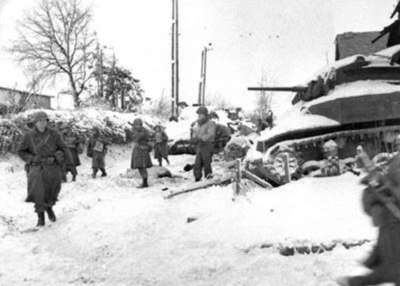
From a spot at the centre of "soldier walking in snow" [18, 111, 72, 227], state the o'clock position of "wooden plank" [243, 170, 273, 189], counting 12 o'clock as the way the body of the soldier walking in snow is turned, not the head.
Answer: The wooden plank is roughly at 9 o'clock from the soldier walking in snow.

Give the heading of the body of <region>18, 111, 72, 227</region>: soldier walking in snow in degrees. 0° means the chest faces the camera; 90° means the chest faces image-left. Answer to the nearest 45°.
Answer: approximately 0°

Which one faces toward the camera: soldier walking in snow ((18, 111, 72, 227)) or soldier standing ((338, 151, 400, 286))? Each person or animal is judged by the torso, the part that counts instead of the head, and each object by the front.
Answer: the soldier walking in snow

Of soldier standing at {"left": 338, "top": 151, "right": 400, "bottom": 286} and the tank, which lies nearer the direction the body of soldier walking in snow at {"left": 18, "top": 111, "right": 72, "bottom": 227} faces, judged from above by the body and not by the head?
the soldier standing

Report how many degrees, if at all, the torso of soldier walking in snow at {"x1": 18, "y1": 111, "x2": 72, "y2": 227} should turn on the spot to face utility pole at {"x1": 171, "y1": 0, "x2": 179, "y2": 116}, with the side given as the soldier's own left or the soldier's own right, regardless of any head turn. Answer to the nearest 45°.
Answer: approximately 180°
